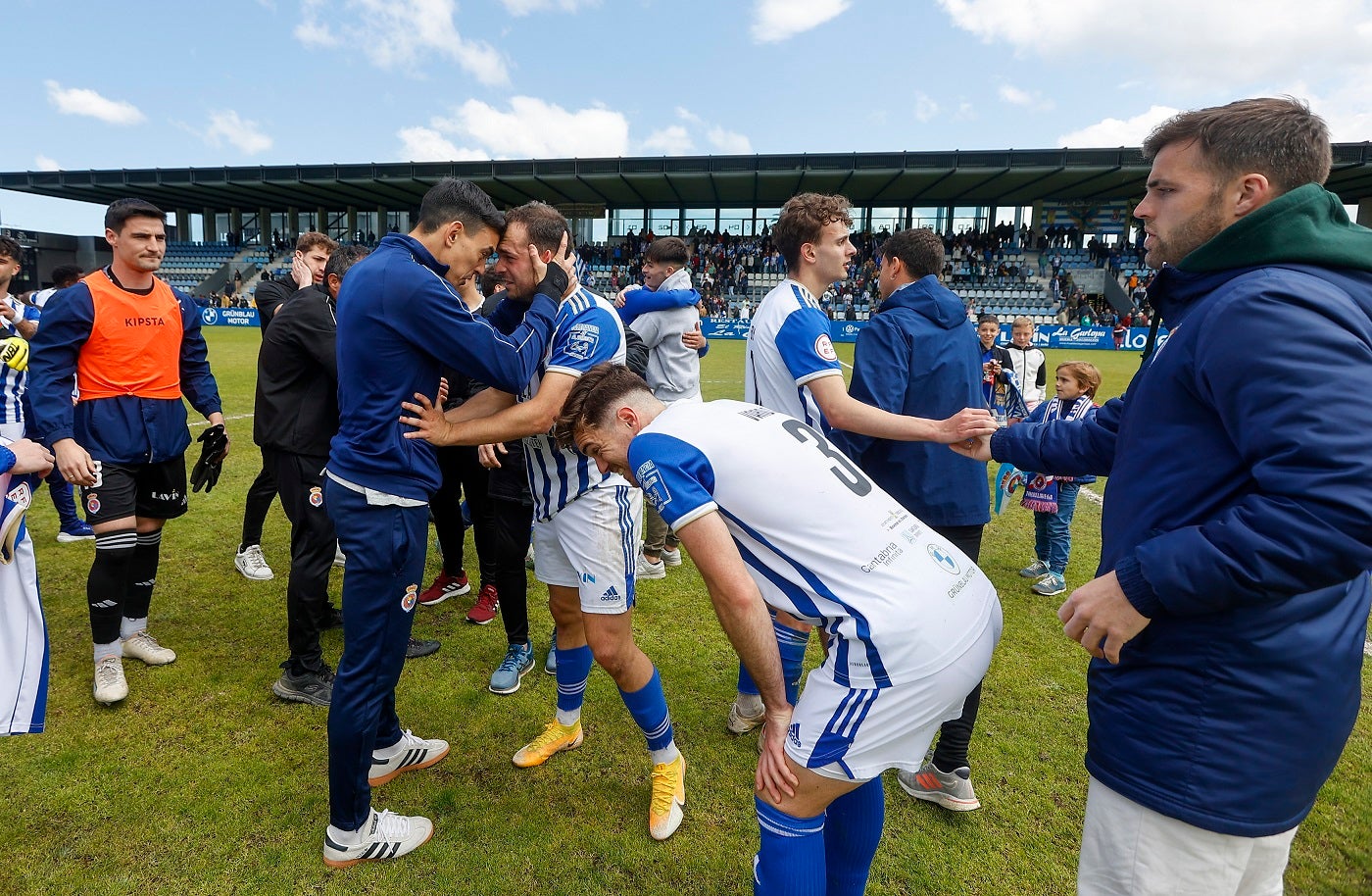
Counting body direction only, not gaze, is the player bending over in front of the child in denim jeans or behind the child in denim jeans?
in front

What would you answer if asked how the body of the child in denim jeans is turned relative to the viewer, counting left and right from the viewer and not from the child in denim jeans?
facing the viewer and to the left of the viewer
